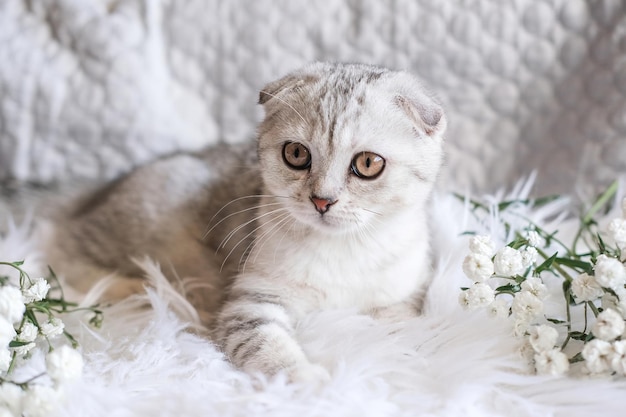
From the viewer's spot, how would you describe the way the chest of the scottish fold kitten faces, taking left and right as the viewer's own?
facing the viewer and to the right of the viewer
